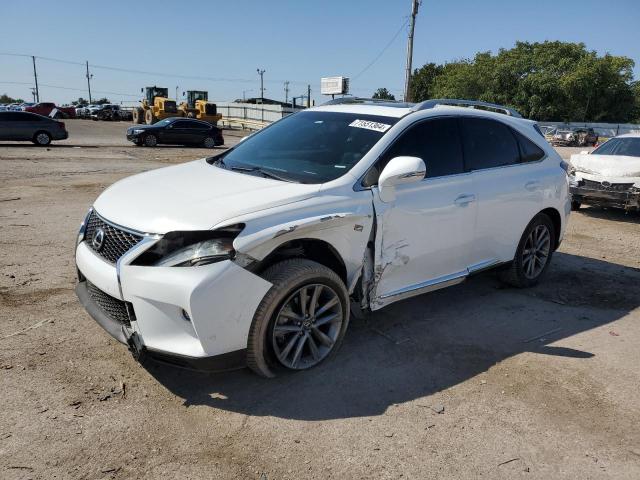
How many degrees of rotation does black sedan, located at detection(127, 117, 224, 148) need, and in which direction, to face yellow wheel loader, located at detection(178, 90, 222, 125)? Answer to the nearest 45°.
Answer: approximately 90° to its right

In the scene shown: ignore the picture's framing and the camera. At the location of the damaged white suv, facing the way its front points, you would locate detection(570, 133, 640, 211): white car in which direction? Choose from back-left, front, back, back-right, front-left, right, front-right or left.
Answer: back

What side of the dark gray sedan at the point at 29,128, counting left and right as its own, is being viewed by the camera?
left

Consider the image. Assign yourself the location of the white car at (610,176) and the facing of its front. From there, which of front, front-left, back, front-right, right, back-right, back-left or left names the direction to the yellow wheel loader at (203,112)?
right

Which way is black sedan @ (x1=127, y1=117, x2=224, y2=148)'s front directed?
to the viewer's left

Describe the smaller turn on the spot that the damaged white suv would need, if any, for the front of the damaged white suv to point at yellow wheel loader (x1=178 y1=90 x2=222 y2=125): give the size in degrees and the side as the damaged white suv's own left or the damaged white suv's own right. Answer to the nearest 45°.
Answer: approximately 135° to the damaged white suv's own right

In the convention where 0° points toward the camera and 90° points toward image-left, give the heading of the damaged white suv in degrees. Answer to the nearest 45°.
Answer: approximately 45°

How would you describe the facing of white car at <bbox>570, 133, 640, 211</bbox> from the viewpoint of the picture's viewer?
facing the viewer and to the left of the viewer

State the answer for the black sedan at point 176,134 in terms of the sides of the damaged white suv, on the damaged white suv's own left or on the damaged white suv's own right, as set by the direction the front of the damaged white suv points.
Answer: on the damaged white suv's own right

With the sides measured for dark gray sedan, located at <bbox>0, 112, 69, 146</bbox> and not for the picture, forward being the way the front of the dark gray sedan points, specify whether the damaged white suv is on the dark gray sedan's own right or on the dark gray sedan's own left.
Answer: on the dark gray sedan's own left
